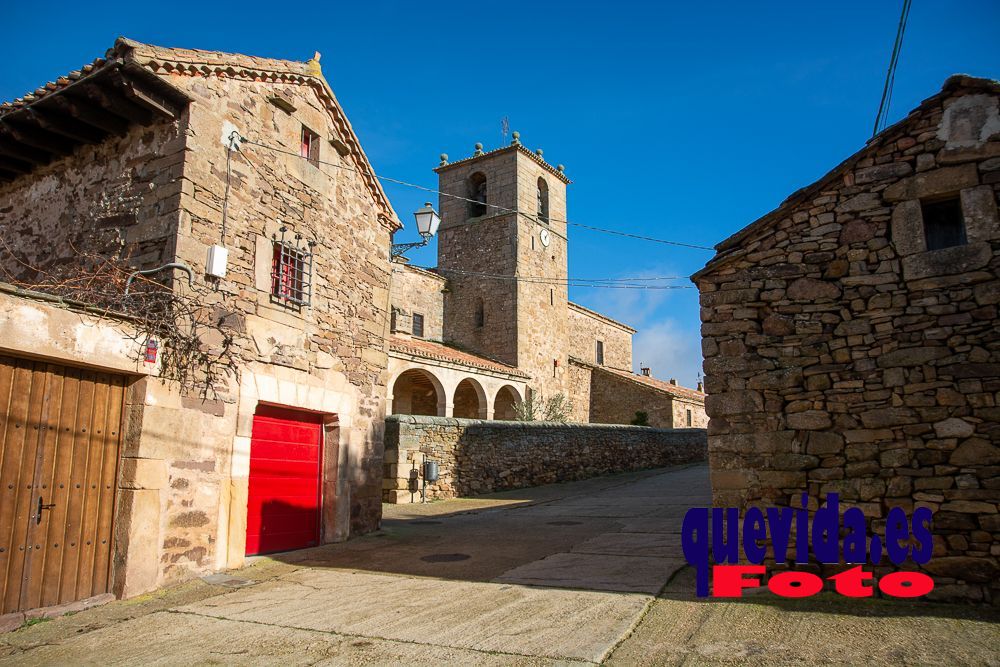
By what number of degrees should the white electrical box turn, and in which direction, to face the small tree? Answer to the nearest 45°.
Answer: approximately 90° to its left

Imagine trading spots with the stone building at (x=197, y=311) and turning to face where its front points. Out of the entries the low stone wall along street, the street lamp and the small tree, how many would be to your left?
3

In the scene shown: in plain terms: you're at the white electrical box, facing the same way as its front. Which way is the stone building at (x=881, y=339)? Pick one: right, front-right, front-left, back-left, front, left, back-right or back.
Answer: front

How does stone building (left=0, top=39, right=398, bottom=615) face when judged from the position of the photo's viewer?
facing the viewer and to the right of the viewer

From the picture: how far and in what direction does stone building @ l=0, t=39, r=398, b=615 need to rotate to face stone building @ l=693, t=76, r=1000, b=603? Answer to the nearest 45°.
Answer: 0° — it already faces it

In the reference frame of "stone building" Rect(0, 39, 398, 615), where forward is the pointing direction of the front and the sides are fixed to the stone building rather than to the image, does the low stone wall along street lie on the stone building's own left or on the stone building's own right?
on the stone building's own left

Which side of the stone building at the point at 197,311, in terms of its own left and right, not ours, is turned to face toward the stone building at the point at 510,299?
left

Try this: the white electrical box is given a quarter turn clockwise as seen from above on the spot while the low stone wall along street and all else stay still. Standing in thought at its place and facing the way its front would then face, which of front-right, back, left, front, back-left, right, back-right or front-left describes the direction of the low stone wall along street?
back

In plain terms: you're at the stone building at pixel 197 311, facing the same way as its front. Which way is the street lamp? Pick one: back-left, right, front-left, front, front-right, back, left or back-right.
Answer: left

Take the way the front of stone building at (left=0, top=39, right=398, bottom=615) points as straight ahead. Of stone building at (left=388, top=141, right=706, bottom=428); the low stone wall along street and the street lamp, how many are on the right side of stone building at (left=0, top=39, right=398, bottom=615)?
0

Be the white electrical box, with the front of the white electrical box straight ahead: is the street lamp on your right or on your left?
on your left

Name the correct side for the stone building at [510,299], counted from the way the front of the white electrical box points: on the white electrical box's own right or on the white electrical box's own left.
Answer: on the white electrical box's own left
